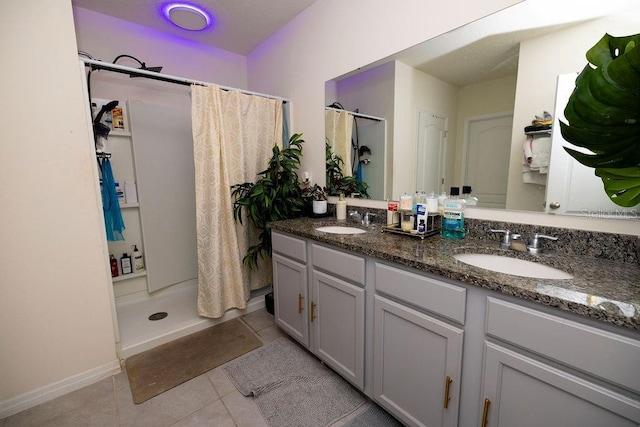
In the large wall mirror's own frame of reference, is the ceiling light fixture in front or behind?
in front

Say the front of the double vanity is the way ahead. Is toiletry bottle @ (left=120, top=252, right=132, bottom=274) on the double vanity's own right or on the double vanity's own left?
on the double vanity's own right

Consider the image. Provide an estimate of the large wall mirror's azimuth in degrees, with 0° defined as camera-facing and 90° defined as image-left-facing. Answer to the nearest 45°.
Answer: approximately 45°

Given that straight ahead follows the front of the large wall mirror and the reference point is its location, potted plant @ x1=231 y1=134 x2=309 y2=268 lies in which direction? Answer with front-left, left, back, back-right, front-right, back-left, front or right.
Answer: front-right

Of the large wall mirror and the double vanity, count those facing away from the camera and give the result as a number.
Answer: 0
